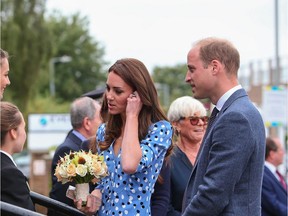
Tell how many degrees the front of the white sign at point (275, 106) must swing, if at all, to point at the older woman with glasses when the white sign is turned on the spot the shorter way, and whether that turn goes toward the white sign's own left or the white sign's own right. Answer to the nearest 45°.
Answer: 0° — it already faces them

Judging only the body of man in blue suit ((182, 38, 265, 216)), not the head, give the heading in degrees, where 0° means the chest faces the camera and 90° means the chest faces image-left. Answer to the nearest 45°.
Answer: approximately 90°

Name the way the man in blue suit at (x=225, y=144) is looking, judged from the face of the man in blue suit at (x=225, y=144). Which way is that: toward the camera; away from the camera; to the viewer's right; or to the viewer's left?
to the viewer's left

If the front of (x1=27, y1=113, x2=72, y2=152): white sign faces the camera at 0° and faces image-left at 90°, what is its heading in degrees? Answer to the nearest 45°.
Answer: approximately 0°

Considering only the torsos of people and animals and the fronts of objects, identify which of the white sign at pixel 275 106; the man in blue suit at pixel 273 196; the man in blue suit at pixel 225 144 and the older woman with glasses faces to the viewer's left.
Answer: the man in blue suit at pixel 225 144

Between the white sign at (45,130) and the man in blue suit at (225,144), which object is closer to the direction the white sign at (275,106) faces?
the man in blue suit

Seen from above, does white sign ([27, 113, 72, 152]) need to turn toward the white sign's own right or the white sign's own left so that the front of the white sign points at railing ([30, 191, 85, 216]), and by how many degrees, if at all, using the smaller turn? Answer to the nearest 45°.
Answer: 0° — it already faces it

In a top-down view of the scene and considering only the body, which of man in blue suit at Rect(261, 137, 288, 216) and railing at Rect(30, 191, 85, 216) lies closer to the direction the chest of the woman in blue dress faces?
the railing

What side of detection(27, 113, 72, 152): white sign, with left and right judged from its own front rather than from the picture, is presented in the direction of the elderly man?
front
